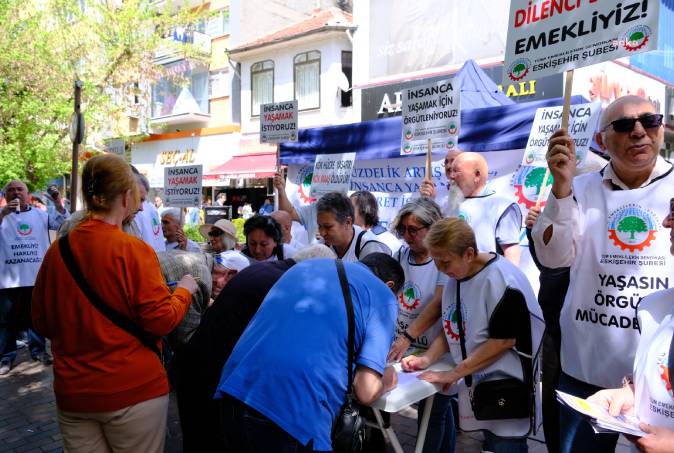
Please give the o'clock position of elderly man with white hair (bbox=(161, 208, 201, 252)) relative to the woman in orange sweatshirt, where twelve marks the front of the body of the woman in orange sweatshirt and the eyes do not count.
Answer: The elderly man with white hair is roughly at 11 o'clock from the woman in orange sweatshirt.

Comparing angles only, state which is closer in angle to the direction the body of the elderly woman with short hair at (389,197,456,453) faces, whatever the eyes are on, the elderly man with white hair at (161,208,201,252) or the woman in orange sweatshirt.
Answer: the woman in orange sweatshirt

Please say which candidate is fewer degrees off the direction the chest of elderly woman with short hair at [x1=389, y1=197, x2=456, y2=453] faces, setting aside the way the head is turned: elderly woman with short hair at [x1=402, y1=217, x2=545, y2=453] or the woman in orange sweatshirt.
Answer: the woman in orange sweatshirt

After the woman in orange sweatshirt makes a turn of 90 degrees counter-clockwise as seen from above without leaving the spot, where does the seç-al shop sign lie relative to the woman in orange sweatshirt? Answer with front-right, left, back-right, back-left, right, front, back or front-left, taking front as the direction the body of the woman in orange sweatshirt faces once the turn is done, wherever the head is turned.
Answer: front-right

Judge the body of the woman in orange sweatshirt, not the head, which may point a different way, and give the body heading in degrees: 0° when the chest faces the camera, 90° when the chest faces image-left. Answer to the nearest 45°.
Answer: approximately 225°

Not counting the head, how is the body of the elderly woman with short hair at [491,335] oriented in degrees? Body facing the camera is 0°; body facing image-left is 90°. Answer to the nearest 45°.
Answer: approximately 45°

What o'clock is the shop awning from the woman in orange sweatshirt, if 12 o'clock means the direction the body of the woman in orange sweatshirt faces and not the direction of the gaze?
The shop awning is roughly at 11 o'clock from the woman in orange sweatshirt.

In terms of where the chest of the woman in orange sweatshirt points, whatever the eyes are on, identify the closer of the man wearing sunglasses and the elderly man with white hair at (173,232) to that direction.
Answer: the elderly man with white hair

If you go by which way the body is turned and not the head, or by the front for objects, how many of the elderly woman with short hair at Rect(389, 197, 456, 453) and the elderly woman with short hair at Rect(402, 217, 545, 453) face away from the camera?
0

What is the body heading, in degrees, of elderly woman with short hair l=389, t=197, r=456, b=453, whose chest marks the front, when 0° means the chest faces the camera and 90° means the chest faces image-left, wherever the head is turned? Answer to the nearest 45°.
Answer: approximately 45°

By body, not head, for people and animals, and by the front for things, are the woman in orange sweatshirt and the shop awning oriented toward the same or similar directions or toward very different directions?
very different directions

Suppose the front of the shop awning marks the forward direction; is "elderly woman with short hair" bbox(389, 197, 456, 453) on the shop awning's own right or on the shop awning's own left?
on the shop awning's own left
